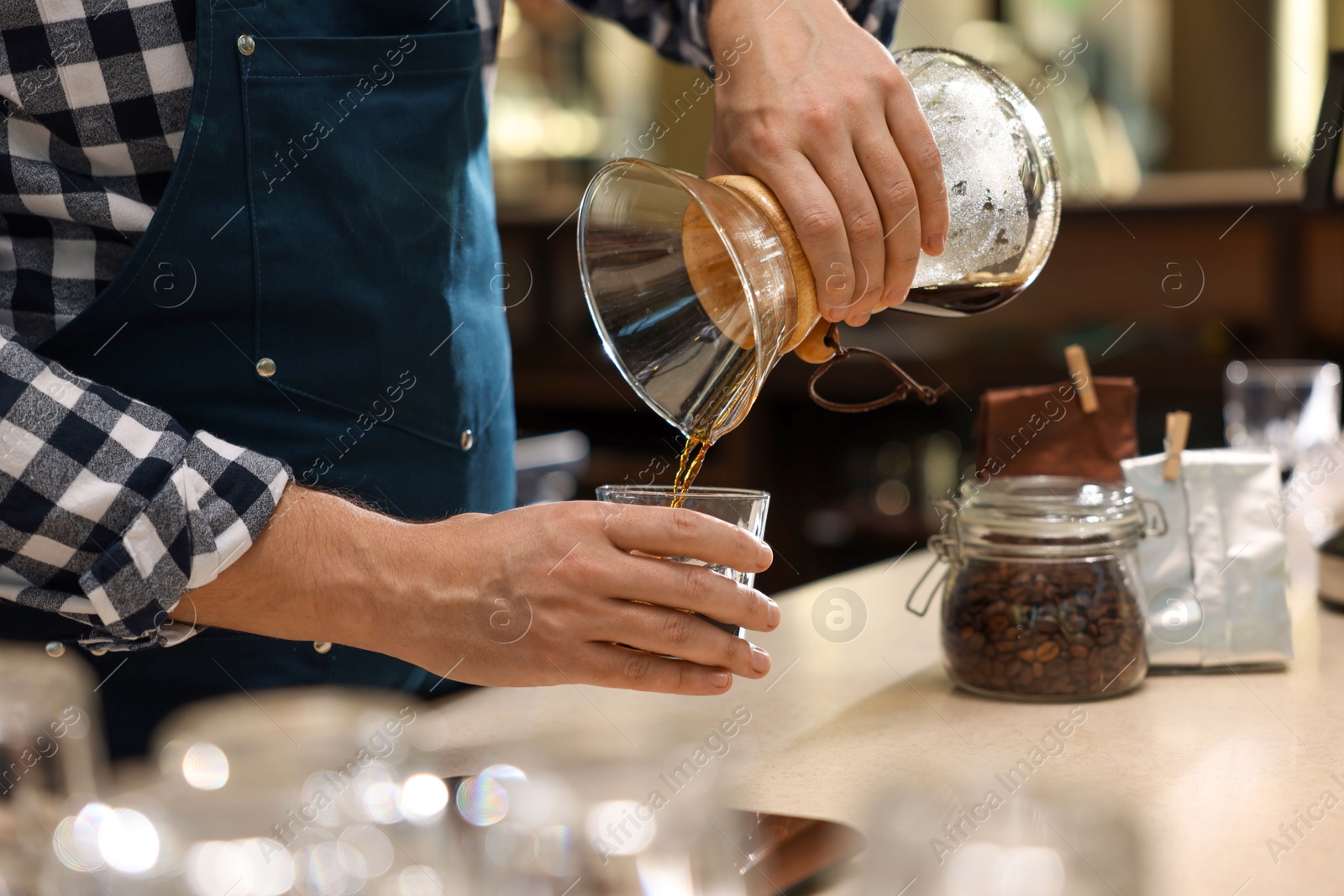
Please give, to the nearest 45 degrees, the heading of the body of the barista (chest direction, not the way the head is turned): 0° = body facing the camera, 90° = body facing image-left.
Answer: approximately 315°

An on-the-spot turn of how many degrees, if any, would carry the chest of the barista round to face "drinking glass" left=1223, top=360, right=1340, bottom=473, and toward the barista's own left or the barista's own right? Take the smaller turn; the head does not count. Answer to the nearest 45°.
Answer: approximately 90° to the barista's own left
